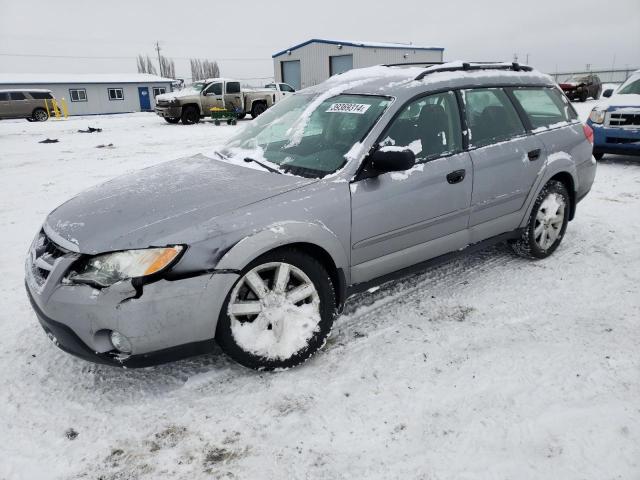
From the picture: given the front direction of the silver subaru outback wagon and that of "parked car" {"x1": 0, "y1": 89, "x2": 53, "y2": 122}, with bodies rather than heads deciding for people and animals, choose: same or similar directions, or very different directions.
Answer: same or similar directions

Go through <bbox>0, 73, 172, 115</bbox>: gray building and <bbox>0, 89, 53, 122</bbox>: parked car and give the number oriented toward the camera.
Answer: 1

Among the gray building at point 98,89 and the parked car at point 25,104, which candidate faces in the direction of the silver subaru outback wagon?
the gray building

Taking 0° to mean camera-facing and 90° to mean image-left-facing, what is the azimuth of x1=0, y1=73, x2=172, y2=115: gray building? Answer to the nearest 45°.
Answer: approximately 0°

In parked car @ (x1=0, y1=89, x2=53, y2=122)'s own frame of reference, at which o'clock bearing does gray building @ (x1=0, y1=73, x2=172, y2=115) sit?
The gray building is roughly at 4 o'clock from the parked car.

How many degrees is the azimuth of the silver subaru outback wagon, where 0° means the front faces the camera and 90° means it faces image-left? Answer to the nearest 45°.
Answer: approximately 45°

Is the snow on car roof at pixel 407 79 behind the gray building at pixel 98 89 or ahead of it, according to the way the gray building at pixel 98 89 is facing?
ahead

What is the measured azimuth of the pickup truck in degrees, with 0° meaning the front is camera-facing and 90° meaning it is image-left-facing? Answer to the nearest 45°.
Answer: approximately 45°

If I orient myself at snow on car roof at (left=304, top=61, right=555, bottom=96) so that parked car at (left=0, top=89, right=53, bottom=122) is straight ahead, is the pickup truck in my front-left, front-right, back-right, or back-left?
front-right

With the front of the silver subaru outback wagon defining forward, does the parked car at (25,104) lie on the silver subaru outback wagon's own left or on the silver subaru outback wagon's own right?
on the silver subaru outback wagon's own right

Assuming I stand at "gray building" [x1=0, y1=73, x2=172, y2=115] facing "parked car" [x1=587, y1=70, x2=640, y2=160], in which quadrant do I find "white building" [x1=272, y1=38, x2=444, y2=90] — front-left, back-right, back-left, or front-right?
front-left

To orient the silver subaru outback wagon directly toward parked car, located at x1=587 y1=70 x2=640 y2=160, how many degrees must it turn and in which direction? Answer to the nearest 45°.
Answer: approximately 180°

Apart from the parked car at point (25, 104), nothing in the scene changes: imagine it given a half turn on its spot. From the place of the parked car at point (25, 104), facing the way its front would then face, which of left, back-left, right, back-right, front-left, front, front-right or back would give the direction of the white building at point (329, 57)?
front

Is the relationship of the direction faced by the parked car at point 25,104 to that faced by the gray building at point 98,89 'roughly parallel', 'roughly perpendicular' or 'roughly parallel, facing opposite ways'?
roughly perpendicular

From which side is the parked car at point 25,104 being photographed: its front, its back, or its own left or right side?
left

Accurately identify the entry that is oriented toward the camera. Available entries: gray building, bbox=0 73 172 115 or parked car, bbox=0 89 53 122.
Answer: the gray building

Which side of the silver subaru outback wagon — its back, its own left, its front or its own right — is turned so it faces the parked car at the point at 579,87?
back
